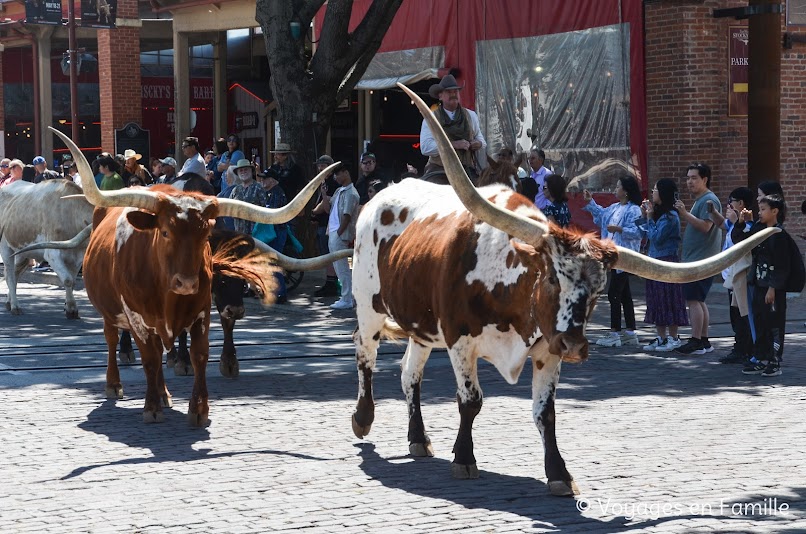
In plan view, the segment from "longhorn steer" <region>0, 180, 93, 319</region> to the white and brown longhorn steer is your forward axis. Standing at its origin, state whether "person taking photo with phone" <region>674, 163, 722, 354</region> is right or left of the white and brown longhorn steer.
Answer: left

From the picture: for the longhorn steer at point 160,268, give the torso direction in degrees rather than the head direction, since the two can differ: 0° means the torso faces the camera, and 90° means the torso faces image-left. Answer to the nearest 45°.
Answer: approximately 315°

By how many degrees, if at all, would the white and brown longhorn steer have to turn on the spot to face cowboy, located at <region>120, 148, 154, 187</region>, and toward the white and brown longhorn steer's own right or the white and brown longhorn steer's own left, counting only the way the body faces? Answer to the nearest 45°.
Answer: approximately 180°

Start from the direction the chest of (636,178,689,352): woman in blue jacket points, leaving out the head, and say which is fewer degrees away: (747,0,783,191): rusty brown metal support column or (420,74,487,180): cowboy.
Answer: the cowboy

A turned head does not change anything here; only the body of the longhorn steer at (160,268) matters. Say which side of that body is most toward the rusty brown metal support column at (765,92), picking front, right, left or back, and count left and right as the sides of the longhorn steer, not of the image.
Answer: left

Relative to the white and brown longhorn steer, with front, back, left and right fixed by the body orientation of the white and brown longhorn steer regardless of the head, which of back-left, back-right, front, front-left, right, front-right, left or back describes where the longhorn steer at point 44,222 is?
back

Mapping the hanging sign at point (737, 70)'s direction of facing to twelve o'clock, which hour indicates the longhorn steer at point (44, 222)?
The longhorn steer is roughly at 2 o'clock from the hanging sign.

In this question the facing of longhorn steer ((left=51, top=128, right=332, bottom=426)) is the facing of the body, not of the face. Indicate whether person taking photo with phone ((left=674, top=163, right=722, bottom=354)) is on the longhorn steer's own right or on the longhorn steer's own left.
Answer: on the longhorn steer's own left

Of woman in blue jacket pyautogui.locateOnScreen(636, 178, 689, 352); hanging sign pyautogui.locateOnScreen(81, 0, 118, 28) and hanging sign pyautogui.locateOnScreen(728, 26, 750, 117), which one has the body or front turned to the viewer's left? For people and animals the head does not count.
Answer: the woman in blue jacket

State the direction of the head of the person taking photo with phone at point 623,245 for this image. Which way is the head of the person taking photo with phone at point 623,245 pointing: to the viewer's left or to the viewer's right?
to the viewer's left

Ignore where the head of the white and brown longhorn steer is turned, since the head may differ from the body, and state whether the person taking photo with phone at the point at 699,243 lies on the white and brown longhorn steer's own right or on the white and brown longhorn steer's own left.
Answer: on the white and brown longhorn steer's own left
